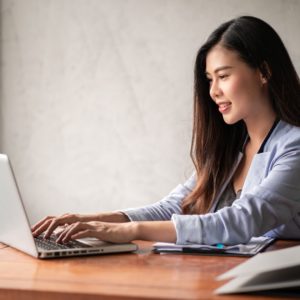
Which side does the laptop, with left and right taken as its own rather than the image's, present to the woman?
front

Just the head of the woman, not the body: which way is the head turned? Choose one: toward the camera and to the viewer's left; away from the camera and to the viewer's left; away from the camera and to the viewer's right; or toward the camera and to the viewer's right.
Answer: toward the camera and to the viewer's left

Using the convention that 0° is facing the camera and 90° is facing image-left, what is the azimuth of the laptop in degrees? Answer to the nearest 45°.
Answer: approximately 225°
